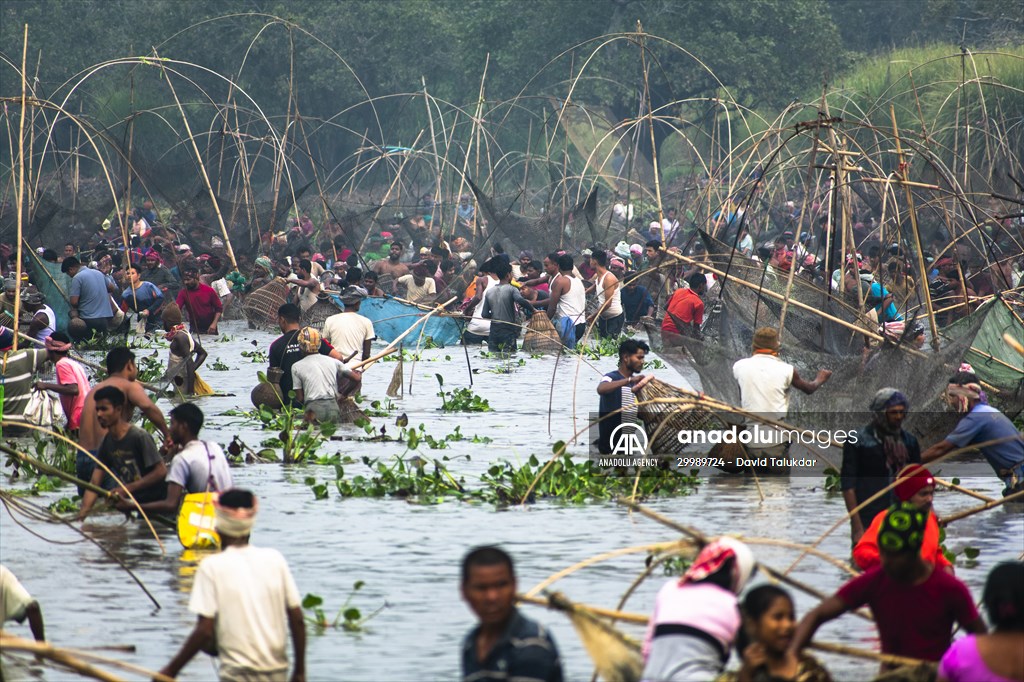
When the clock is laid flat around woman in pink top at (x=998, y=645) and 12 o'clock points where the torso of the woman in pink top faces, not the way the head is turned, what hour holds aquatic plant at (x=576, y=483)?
The aquatic plant is roughly at 11 o'clock from the woman in pink top.

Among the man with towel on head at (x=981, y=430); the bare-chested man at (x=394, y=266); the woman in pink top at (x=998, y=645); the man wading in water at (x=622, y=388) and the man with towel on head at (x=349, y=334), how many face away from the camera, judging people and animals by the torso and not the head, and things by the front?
2

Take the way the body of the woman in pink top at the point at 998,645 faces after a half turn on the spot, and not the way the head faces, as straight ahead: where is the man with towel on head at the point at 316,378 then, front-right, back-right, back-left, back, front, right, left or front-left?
back-right

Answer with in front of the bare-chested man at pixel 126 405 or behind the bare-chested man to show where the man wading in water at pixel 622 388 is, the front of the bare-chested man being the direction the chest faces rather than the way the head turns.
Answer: in front

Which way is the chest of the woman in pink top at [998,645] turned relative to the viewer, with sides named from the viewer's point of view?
facing away from the viewer

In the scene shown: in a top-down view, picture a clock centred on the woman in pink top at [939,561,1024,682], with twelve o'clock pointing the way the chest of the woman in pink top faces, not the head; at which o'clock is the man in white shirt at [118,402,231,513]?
The man in white shirt is roughly at 10 o'clock from the woman in pink top.

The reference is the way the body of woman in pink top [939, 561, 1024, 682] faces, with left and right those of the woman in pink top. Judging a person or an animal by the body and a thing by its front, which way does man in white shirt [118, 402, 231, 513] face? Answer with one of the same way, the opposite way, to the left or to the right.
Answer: to the left

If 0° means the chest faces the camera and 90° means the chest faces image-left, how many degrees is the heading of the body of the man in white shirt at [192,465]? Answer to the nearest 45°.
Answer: approximately 135°

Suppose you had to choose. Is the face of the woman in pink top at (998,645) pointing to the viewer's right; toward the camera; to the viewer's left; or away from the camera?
away from the camera

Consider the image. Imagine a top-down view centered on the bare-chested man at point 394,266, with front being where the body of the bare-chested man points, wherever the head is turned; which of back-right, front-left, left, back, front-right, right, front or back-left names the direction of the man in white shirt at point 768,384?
front

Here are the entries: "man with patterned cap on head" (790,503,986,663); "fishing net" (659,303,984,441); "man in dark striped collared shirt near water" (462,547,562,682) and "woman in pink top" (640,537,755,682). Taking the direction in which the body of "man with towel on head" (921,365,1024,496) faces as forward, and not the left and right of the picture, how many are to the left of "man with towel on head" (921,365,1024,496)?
3

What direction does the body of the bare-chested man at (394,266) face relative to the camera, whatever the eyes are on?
toward the camera

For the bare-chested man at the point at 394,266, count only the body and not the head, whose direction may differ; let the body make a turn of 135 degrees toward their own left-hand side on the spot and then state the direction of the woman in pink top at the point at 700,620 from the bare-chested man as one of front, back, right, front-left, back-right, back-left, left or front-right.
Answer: back-right

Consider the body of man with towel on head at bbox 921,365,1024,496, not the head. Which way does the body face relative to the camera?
to the viewer's left

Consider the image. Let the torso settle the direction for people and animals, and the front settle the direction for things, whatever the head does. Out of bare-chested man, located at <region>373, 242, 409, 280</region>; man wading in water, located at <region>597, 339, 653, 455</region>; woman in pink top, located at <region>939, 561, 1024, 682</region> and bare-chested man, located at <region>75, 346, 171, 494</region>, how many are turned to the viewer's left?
0

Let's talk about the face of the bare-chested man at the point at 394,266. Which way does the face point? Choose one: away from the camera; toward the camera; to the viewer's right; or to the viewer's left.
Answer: toward the camera

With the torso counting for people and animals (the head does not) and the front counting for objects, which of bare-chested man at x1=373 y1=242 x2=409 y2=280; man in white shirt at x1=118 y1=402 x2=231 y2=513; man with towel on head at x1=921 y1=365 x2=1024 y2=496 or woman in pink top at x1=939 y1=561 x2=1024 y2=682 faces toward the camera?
the bare-chested man
